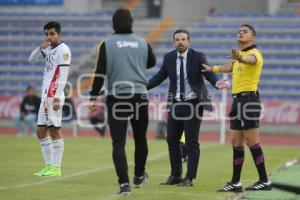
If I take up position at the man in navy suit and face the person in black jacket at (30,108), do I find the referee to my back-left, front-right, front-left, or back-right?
back-right

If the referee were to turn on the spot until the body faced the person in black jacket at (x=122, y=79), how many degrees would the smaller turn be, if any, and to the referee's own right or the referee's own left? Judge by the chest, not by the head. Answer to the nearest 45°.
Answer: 0° — they already face them

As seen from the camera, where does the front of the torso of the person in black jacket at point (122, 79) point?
away from the camera

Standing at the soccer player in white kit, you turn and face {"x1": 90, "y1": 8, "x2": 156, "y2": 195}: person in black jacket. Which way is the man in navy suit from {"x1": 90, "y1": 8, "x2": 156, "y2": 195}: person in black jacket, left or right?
left

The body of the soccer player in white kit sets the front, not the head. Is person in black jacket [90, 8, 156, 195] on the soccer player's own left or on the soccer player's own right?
on the soccer player's own left

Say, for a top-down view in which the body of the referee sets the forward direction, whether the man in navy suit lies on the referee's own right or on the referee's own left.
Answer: on the referee's own right

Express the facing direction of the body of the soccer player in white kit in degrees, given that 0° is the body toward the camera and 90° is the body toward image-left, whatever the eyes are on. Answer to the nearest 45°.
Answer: approximately 45°

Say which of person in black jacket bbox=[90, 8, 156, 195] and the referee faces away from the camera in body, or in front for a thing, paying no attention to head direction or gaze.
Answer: the person in black jacket

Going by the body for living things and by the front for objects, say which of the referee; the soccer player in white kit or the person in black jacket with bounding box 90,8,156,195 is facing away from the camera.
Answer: the person in black jacket

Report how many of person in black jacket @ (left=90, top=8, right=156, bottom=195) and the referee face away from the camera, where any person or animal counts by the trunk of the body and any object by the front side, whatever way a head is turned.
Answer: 1

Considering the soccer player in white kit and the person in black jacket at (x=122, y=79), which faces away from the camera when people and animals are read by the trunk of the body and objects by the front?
the person in black jacket

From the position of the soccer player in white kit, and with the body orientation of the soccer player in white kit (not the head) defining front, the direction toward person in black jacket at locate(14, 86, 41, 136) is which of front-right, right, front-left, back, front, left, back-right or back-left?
back-right

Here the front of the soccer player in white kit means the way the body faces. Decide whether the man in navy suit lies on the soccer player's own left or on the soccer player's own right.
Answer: on the soccer player's own left
